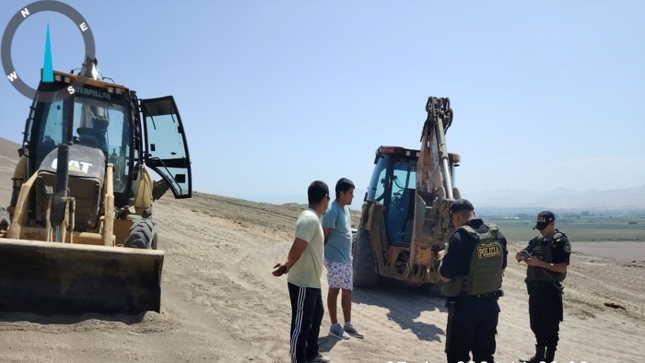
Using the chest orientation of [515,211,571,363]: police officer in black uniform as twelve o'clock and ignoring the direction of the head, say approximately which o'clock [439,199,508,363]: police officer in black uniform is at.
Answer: [439,199,508,363]: police officer in black uniform is roughly at 11 o'clock from [515,211,571,363]: police officer in black uniform.

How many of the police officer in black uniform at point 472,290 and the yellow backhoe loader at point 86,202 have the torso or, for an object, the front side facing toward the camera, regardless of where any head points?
1

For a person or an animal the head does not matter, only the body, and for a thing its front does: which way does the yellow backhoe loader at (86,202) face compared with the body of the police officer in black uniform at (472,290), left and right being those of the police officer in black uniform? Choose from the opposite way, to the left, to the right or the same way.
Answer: the opposite way

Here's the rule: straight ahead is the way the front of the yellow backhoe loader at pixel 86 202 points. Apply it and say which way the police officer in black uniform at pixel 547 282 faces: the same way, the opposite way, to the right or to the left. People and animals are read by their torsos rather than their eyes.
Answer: to the right

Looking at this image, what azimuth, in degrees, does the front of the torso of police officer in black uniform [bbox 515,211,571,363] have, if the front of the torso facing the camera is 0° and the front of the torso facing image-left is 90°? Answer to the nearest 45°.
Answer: approximately 45°

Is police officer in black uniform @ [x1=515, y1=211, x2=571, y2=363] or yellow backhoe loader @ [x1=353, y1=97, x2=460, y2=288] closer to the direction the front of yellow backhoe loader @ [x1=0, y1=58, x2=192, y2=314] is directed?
the police officer in black uniform

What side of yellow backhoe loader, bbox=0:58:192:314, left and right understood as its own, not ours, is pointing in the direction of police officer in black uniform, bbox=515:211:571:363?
left

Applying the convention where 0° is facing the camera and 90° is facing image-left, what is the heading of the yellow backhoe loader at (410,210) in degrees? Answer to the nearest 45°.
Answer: approximately 180°

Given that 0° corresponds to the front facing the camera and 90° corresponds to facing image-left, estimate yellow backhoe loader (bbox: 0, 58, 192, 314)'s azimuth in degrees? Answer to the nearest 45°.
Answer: approximately 0°

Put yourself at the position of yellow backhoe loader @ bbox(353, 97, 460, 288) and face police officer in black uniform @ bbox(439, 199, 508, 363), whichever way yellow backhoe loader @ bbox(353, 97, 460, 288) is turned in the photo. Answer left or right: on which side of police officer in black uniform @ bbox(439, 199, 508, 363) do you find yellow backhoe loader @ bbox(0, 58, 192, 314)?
right

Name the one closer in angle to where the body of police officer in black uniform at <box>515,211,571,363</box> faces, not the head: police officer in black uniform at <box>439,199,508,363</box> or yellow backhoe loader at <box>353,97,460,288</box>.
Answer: the police officer in black uniform
